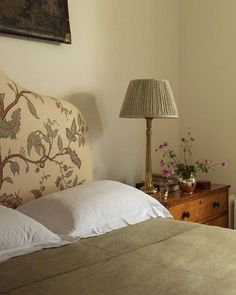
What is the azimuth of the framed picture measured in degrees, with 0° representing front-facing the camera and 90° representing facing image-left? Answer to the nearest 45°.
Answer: approximately 315°

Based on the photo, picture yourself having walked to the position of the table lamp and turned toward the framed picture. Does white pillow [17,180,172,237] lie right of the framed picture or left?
left

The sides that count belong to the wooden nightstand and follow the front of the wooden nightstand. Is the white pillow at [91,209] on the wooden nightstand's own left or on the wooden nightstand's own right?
on the wooden nightstand's own right

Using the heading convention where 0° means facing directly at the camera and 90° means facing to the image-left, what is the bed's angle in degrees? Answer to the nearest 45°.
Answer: approximately 315°

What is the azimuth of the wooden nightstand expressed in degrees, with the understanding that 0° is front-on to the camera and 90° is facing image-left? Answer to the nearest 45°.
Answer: approximately 315°
